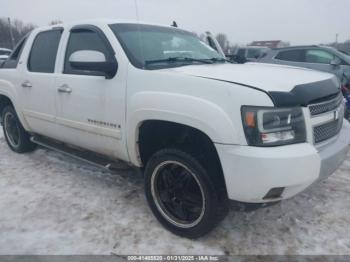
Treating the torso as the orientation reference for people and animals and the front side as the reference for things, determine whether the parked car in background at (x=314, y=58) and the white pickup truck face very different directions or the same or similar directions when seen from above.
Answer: same or similar directions

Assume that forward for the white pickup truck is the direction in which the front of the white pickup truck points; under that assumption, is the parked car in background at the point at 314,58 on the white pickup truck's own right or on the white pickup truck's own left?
on the white pickup truck's own left

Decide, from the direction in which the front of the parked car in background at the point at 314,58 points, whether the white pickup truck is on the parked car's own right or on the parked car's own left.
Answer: on the parked car's own right

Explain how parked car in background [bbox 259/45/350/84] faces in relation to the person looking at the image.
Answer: facing the viewer and to the right of the viewer

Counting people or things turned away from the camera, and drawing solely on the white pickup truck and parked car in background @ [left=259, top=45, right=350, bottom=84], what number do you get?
0
